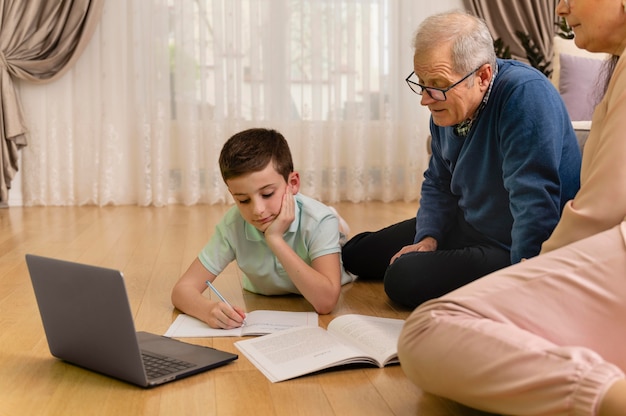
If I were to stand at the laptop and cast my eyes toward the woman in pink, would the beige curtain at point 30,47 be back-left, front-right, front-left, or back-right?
back-left

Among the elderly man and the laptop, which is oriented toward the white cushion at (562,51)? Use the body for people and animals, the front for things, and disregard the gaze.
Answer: the laptop

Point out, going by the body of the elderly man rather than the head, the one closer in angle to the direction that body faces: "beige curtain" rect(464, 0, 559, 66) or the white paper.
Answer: the white paper

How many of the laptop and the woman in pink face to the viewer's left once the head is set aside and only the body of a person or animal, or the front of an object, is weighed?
1

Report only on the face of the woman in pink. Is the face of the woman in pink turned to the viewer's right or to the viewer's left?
to the viewer's left

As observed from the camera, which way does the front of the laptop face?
facing away from the viewer and to the right of the viewer

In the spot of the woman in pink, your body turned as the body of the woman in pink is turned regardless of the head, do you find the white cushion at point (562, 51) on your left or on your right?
on your right

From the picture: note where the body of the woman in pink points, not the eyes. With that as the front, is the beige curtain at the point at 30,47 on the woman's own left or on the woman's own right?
on the woman's own right

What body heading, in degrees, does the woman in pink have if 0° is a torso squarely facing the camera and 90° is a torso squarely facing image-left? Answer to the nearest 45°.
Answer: approximately 90°

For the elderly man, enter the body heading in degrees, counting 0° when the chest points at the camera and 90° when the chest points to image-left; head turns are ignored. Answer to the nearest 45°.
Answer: approximately 45°

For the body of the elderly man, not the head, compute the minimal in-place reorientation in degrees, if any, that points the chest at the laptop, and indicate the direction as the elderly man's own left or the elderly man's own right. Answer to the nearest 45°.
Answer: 0° — they already face it
